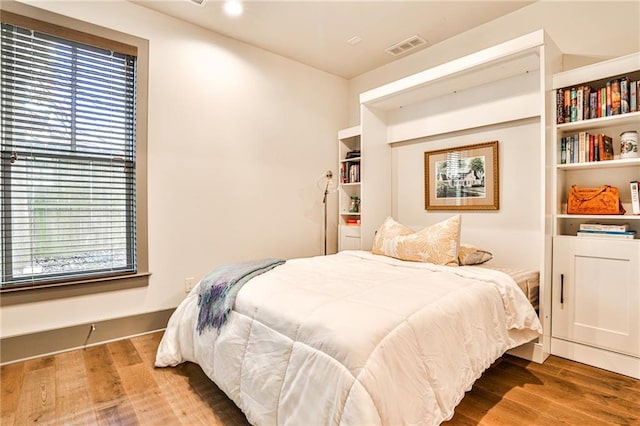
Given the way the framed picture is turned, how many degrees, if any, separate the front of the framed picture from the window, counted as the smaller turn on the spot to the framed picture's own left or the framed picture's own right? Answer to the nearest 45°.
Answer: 0° — it already faces it

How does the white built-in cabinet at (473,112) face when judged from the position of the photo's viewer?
facing the viewer and to the left of the viewer

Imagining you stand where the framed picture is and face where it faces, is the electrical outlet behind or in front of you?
in front

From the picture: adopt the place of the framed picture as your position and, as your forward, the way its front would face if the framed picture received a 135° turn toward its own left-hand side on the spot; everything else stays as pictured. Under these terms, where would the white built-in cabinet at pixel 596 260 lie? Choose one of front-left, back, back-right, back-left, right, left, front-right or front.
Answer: front-right

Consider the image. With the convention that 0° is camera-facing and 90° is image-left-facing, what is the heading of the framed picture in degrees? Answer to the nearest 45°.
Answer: approximately 45°

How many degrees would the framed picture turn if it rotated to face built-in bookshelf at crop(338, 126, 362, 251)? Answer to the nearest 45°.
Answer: approximately 45° to its right

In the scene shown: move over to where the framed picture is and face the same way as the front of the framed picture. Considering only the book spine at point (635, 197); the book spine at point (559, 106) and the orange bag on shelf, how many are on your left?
3

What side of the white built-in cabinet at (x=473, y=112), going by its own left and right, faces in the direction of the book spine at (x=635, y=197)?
left

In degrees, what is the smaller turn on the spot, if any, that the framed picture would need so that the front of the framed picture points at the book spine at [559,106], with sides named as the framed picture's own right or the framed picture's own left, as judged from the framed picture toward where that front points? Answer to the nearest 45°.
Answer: approximately 90° to the framed picture's own left

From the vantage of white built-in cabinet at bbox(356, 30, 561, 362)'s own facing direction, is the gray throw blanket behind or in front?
in front

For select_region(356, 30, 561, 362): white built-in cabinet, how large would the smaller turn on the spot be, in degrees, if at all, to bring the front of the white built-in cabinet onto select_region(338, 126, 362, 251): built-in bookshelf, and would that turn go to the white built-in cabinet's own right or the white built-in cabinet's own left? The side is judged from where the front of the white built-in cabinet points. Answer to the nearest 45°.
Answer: approximately 45° to the white built-in cabinet's own right

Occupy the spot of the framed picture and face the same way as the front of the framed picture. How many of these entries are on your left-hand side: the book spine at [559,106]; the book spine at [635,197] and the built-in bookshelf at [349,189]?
2

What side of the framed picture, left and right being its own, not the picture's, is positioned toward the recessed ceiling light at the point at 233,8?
front
